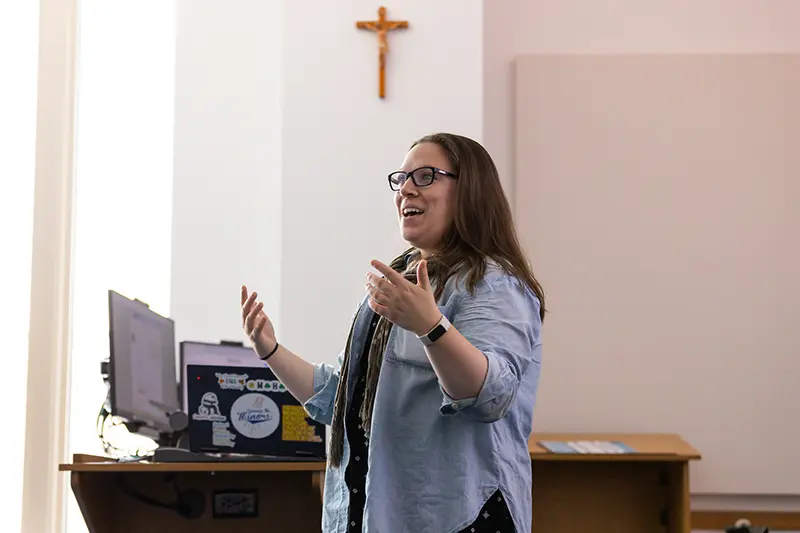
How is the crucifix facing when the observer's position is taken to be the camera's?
facing the viewer

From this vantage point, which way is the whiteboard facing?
toward the camera

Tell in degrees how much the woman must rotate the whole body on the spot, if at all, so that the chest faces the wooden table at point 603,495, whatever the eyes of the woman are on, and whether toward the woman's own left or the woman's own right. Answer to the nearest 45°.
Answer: approximately 135° to the woman's own right

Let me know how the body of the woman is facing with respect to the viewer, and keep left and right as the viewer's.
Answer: facing the viewer and to the left of the viewer
